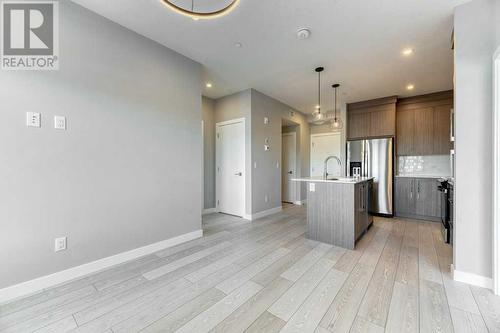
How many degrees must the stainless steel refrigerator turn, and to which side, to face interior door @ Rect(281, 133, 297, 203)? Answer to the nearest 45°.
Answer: approximately 90° to its right

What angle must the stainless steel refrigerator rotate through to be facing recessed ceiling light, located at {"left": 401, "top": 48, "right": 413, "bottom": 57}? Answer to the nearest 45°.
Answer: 0° — it already faces it

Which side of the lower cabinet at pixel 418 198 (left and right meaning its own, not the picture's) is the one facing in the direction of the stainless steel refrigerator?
right

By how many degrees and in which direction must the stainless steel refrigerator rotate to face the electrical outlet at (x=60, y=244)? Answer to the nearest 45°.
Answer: approximately 45° to its right

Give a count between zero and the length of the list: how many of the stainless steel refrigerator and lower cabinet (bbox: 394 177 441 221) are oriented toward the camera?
2

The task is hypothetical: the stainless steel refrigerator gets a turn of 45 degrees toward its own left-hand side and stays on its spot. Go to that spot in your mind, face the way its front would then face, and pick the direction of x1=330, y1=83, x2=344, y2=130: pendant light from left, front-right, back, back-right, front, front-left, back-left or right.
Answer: right

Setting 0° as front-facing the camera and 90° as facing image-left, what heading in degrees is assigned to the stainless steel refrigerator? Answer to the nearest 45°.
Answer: approximately 0°

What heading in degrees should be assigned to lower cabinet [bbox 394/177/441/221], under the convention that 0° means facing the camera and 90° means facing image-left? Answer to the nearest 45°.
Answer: approximately 0°

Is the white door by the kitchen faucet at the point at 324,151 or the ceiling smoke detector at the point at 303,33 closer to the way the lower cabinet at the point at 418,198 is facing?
the ceiling smoke detector
